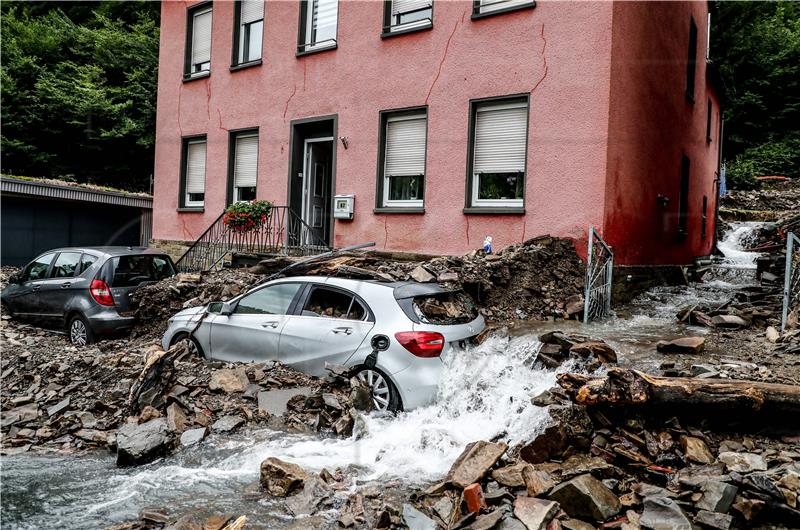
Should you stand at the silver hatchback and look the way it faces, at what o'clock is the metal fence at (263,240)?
The metal fence is roughly at 1 o'clock from the silver hatchback.

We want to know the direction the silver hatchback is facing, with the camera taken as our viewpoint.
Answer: facing away from the viewer and to the left of the viewer

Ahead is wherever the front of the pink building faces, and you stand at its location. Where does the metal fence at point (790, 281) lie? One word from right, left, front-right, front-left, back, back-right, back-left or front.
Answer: left

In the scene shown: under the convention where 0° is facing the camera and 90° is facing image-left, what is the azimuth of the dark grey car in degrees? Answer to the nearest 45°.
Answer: approximately 135°

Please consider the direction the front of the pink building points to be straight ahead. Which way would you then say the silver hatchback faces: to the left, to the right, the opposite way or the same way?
to the right

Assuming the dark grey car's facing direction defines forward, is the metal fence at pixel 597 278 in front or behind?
behind

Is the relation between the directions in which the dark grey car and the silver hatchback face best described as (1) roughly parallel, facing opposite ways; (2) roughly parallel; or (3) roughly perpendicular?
roughly parallel

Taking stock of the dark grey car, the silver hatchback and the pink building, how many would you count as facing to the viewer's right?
0

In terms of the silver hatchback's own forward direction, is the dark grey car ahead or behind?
ahead

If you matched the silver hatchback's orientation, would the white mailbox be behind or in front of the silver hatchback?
in front

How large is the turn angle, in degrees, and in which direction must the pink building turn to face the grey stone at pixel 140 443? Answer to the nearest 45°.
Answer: approximately 45° to its left

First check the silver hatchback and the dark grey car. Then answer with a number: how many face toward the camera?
0

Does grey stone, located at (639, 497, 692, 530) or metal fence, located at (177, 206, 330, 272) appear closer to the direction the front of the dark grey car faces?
the metal fence

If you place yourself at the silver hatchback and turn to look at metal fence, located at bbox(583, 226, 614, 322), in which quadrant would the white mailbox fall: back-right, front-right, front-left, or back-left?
front-left

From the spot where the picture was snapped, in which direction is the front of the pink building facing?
facing the viewer and to the left of the viewer

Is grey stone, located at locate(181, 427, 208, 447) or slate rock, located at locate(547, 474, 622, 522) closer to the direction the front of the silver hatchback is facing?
the grey stone

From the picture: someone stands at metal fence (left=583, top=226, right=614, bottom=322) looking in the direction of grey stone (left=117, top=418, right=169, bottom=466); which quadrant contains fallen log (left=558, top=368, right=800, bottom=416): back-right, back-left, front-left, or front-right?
front-left
